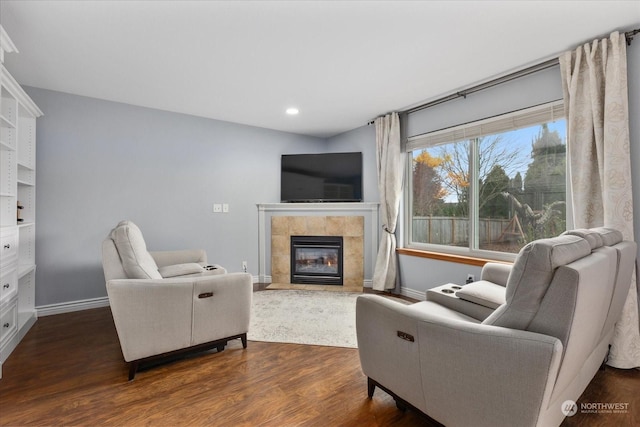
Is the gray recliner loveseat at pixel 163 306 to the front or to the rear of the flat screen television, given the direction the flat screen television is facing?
to the front

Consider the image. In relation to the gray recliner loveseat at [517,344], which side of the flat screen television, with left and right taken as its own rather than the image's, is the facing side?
front

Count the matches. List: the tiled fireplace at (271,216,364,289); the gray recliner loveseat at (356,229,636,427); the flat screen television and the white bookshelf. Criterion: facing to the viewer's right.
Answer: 1

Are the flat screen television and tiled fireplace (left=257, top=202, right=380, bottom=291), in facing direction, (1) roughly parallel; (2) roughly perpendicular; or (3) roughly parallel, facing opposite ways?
roughly parallel

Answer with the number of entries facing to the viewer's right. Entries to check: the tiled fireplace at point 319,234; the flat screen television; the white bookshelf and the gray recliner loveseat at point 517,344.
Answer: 1

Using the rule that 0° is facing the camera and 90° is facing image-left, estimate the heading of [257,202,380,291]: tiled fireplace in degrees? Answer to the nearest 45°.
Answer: approximately 0°

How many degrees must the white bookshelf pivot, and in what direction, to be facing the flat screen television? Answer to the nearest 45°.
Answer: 0° — it already faces it

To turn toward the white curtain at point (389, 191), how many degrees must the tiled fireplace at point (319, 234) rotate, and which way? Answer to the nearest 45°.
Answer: approximately 45° to its left

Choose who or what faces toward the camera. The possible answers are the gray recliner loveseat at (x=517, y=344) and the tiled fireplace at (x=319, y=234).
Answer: the tiled fireplace

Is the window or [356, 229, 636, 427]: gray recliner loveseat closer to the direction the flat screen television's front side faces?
the gray recliner loveseat

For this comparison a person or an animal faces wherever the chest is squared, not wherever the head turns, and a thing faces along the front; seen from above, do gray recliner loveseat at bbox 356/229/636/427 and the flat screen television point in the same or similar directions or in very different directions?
very different directions

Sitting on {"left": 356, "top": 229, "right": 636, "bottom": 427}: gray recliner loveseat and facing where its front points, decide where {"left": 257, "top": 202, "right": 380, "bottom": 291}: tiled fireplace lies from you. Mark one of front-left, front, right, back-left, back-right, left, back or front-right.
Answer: front

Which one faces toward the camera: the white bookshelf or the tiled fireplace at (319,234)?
the tiled fireplace

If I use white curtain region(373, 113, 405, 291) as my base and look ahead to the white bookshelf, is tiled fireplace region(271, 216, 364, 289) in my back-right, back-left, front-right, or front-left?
front-right

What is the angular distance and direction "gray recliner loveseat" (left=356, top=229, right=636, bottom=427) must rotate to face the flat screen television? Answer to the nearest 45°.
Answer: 0° — it already faces it

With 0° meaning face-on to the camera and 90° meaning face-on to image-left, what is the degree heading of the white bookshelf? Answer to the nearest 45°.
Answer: approximately 270°
